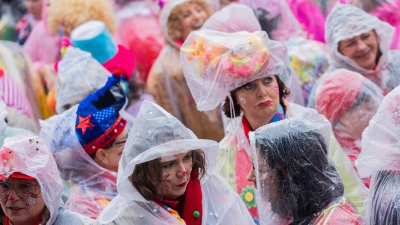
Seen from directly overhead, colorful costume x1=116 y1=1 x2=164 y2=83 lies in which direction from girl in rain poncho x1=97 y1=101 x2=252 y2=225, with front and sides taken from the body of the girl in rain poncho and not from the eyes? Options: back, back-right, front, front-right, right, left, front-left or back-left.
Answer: back-left

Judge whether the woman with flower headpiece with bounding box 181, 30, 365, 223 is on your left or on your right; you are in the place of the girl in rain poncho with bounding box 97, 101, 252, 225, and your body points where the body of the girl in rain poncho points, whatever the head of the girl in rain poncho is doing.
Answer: on your left

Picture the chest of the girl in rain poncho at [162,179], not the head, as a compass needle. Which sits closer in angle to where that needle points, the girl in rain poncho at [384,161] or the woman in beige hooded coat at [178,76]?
the girl in rain poncho
